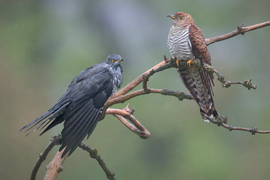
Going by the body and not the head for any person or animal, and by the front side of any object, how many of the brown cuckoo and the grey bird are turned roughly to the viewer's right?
1

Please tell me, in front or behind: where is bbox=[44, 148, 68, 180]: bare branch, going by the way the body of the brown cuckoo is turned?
in front

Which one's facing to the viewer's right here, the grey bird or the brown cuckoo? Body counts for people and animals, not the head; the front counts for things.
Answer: the grey bird

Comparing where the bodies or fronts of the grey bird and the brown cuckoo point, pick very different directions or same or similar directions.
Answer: very different directions

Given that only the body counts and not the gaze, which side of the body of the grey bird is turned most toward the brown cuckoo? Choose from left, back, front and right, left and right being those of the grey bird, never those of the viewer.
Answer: front

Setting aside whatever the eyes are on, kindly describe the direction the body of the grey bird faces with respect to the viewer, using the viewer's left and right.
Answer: facing to the right of the viewer

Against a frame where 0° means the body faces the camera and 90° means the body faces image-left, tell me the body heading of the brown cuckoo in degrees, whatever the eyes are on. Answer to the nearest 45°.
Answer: approximately 45°
